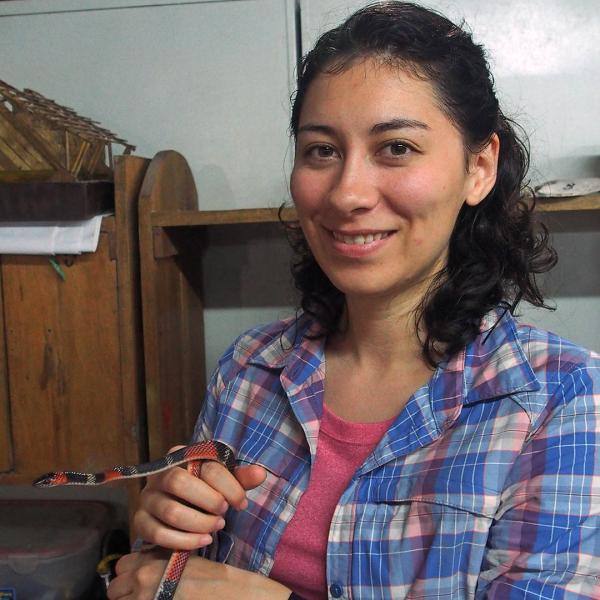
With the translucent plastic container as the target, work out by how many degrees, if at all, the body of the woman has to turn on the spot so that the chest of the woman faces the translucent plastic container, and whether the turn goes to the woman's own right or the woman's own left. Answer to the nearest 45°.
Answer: approximately 90° to the woman's own right

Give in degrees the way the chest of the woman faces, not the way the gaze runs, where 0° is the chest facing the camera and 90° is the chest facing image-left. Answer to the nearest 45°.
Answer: approximately 45°

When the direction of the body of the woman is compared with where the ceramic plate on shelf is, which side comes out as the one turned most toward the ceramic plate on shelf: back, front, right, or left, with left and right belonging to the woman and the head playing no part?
back

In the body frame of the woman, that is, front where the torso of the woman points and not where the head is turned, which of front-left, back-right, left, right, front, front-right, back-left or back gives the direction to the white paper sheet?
right

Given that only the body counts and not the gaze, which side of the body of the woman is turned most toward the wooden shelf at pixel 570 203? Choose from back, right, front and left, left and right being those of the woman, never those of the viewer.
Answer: back

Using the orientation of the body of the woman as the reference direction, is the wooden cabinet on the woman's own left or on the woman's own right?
on the woman's own right
